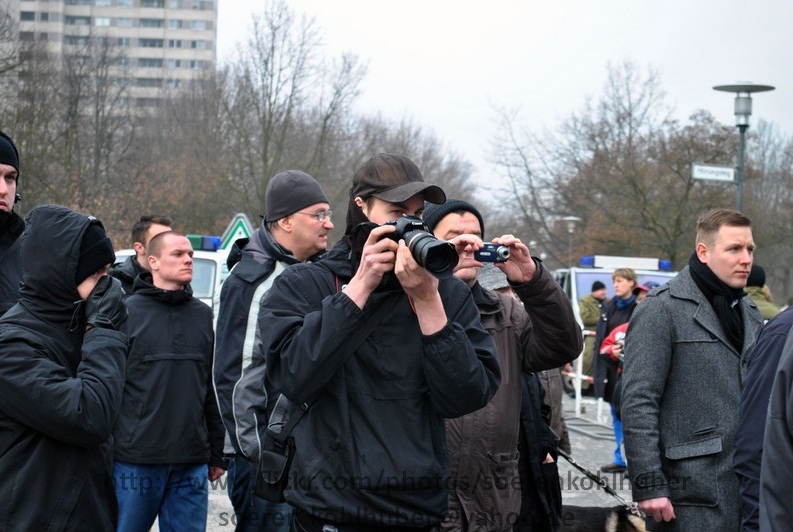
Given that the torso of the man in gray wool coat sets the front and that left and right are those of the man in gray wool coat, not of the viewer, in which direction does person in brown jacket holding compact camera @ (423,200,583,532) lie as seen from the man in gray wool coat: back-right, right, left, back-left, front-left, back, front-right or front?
right

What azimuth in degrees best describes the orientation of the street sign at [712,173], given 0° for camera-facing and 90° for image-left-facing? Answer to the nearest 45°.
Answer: approximately 0°

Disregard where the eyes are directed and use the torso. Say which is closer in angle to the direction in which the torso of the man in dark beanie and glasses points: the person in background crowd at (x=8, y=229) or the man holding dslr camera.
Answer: the man holding dslr camera

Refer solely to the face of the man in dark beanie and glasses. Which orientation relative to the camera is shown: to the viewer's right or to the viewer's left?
to the viewer's right

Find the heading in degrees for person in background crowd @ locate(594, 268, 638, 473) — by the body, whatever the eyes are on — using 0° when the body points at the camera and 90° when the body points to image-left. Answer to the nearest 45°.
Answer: approximately 45°

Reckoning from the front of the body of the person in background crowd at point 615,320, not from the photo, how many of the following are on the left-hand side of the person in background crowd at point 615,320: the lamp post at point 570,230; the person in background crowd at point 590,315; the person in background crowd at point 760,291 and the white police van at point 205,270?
1

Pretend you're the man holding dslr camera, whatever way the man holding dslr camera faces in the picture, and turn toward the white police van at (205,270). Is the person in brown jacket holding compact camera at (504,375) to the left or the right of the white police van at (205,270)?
right

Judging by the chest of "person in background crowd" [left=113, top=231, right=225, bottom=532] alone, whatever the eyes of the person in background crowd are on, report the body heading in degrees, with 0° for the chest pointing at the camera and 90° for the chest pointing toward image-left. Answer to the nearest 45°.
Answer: approximately 315°

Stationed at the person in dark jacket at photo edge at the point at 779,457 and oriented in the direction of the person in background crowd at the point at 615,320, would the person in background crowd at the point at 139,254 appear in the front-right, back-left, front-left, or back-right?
front-left
